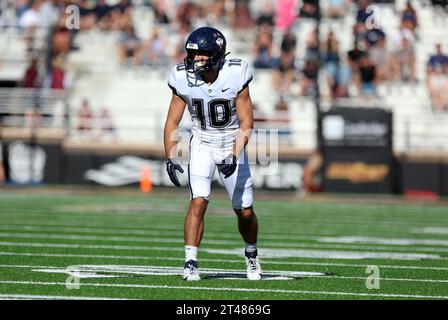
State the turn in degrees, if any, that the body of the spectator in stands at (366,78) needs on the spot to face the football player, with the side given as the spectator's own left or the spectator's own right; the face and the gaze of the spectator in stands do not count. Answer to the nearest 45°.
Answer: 0° — they already face them

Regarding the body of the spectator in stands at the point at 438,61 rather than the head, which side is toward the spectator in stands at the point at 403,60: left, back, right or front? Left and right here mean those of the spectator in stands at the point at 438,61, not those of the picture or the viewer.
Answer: right

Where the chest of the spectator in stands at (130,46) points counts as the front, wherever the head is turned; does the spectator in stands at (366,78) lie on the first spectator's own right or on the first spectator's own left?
on the first spectator's own left

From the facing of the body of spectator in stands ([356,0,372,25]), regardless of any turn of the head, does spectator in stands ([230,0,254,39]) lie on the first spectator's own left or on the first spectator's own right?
on the first spectator's own right

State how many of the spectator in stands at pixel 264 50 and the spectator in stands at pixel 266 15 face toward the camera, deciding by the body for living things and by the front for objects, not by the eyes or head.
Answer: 2
